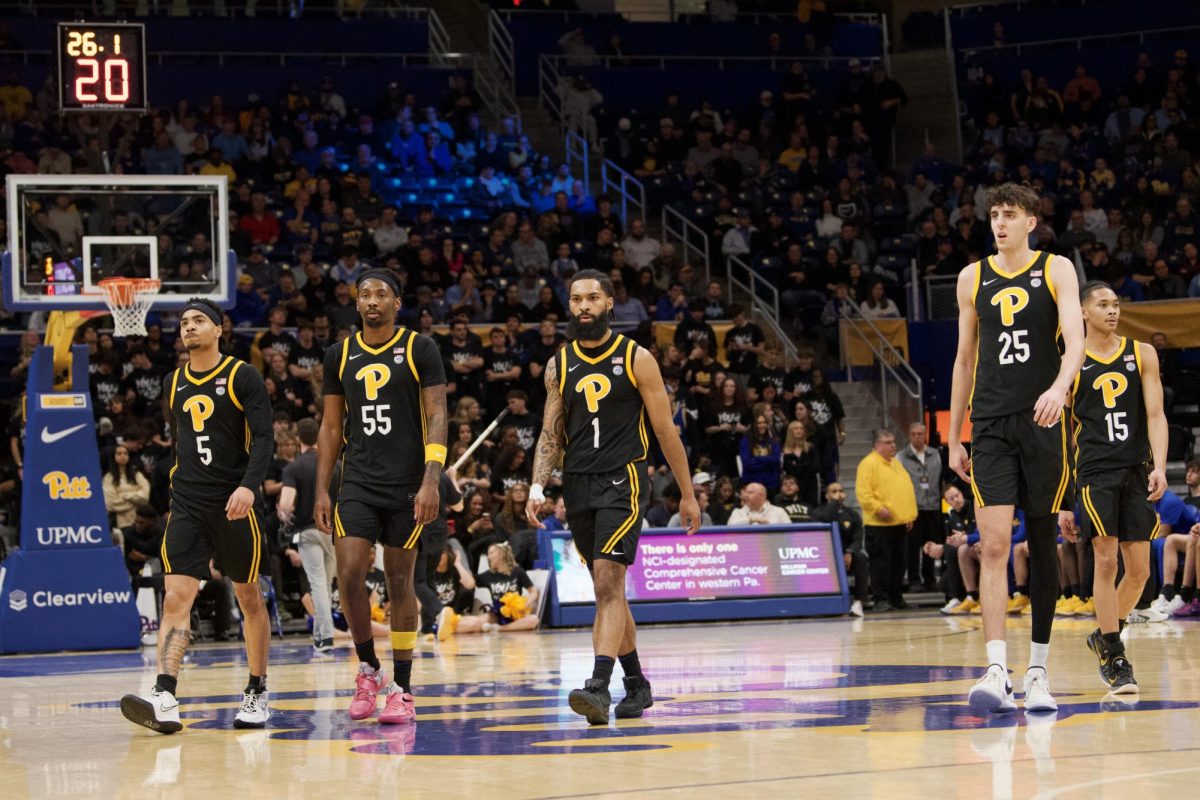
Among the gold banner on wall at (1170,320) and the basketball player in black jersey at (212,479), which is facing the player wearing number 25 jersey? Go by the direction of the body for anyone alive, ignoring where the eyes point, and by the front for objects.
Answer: the gold banner on wall

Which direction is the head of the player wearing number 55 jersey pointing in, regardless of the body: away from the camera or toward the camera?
toward the camera

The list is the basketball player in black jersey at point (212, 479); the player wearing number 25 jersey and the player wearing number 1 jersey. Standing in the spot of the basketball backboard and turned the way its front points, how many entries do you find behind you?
0

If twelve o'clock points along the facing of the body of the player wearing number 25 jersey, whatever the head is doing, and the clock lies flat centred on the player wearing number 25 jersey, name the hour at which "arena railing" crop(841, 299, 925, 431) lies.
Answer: The arena railing is roughly at 6 o'clock from the player wearing number 25 jersey.

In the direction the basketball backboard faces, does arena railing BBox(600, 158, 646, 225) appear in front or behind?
behind

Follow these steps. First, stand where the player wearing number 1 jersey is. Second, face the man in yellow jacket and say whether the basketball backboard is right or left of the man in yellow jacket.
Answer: left

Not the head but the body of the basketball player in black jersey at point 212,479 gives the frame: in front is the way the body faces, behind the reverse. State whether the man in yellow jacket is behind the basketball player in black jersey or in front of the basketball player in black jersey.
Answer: behind

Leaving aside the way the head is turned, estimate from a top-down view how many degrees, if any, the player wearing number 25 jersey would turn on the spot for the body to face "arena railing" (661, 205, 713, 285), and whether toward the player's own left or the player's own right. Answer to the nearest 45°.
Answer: approximately 180°

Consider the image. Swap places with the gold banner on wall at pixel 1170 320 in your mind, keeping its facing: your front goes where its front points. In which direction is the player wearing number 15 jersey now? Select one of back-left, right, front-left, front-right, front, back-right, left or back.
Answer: front

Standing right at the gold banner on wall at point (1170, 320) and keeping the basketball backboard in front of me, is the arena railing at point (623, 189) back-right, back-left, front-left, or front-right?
front-right

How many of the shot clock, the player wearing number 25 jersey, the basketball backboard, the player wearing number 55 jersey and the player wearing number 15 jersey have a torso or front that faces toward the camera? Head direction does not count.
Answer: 5

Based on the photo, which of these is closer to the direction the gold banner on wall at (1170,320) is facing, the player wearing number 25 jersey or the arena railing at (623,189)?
the player wearing number 25 jersey

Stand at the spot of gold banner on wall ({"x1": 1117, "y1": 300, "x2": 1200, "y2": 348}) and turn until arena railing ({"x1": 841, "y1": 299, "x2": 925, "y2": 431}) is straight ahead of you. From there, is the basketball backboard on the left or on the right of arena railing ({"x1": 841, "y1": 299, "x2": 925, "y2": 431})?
left

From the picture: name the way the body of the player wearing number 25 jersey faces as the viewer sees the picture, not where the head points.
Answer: toward the camera

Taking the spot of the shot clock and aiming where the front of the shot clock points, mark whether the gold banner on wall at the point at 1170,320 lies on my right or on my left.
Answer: on my left

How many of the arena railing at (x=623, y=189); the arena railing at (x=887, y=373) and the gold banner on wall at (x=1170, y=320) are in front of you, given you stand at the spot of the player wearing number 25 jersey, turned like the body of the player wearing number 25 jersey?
0

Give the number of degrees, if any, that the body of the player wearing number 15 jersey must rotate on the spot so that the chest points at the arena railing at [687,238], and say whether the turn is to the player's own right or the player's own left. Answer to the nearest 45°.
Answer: approximately 180°

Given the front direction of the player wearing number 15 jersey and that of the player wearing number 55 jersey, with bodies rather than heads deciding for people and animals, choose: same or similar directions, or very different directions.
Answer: same or similar directions

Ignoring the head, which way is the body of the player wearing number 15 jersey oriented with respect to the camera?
toward the camera
